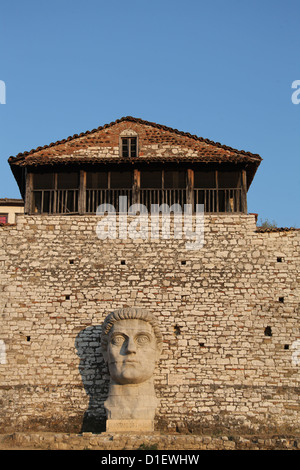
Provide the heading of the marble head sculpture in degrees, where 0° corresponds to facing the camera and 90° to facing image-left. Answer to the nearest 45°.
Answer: approximately 0°

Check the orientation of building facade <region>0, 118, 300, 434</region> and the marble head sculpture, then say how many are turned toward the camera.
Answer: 2
